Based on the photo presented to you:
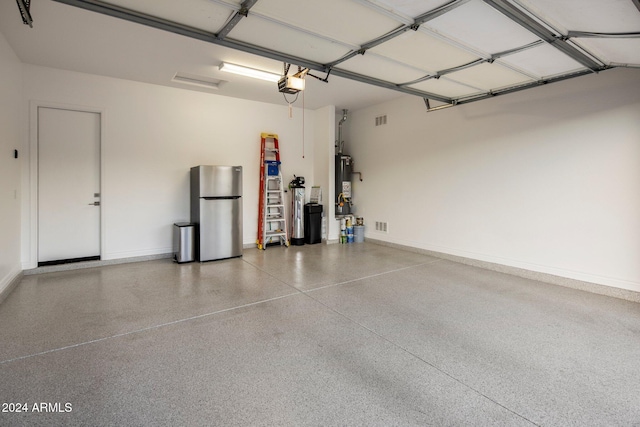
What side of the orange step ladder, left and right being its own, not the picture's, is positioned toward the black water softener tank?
left

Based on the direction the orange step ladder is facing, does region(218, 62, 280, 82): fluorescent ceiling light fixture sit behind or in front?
in front

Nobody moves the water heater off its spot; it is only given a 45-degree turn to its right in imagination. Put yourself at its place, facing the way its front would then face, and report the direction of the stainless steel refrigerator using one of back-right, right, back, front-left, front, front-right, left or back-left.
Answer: front

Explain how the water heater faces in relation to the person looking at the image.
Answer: facing the viewer

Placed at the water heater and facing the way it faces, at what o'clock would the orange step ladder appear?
The orange step ladder is roughly at 2 o'clock from the water heater.

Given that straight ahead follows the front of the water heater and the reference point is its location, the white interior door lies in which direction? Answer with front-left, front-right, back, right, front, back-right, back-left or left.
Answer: front-right

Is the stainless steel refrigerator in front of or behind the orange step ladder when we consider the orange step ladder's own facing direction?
in front

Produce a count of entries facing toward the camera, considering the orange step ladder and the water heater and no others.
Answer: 2

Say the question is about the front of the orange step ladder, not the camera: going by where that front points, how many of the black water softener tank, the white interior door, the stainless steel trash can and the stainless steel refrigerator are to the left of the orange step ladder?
1

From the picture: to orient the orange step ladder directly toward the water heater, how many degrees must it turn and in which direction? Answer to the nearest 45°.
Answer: approximately 90° to its left

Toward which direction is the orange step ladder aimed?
toward the camera

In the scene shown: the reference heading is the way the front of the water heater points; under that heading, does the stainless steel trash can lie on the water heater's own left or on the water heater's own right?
on the water heater's own right
